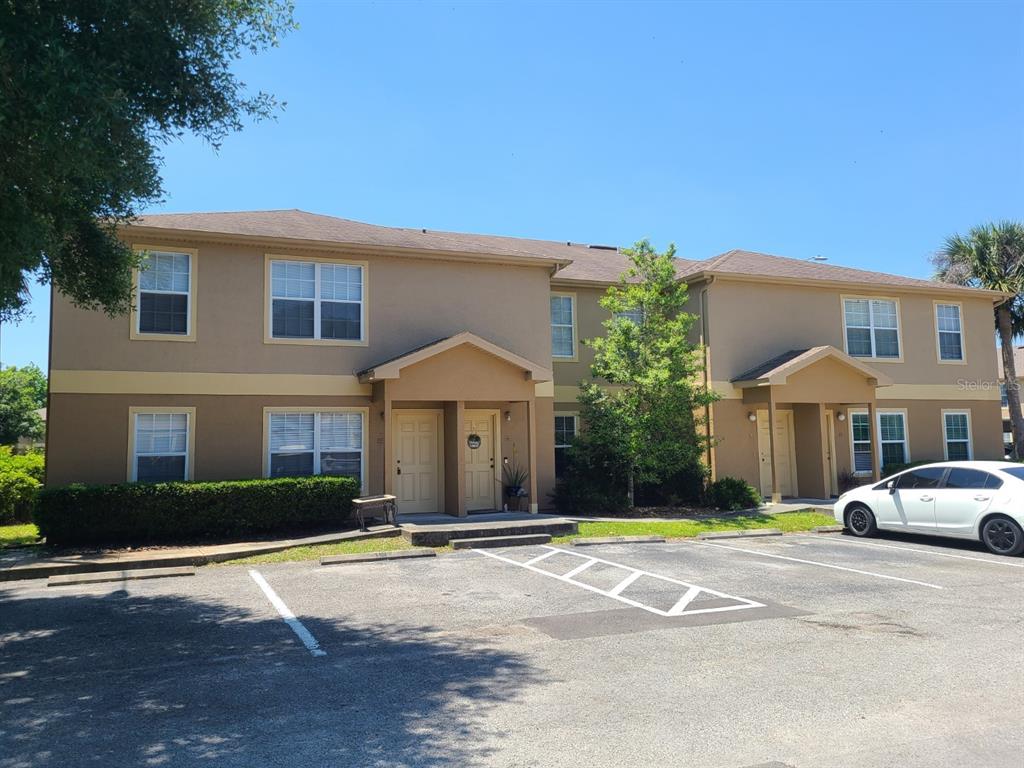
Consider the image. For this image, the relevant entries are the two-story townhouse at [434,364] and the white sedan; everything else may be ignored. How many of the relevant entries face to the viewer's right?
0

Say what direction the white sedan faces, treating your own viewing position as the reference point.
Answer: facing away from the viewer and to the left of the viewer

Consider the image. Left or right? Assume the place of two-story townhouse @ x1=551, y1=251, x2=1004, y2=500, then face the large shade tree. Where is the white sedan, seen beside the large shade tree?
left

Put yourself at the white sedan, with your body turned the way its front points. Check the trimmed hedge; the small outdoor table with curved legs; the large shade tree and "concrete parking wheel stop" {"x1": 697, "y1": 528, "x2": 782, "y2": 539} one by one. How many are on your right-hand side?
0

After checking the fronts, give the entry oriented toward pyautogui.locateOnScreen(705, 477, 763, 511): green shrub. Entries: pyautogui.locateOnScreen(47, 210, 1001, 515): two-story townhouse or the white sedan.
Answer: the white sedan

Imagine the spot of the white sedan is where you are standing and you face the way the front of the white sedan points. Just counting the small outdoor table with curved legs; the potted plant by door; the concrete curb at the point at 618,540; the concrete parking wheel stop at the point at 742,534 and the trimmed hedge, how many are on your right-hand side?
0

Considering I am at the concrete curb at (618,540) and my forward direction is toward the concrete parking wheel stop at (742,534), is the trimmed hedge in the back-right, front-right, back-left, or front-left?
back-left

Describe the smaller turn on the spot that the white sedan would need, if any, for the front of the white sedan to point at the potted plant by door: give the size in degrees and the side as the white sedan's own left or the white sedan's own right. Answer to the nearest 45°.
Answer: approximately 45° to the white sedan's own left

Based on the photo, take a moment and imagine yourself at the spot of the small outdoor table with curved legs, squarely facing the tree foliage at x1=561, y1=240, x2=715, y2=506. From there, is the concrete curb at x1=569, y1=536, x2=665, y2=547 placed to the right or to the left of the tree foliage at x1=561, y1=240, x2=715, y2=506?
right

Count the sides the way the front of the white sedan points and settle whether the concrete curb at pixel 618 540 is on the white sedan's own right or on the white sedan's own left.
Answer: on the white sedan's own left

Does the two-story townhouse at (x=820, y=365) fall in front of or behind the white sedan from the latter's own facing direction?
in front

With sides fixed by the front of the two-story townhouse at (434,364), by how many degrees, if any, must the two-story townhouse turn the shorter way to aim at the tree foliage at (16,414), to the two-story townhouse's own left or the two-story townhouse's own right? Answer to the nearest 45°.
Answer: approximately 90° to the two-story townhouse's own right

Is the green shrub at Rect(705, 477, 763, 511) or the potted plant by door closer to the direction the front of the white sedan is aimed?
the green shrub

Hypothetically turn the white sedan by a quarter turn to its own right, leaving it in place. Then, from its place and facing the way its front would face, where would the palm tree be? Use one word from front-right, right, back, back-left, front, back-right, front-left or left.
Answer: front-left
